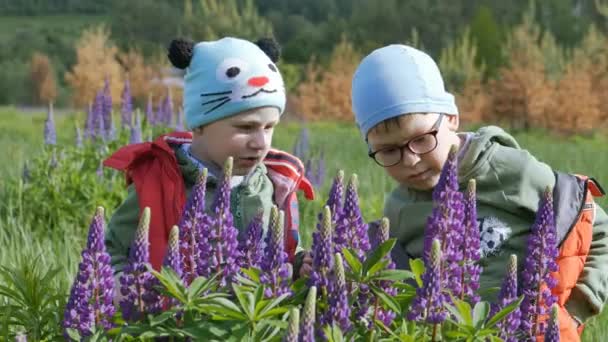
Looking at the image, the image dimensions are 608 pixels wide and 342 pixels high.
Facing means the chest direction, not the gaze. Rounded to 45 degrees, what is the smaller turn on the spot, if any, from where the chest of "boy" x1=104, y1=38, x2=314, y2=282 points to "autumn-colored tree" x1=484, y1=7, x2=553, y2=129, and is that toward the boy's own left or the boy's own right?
approximately 90° to the boy's own left

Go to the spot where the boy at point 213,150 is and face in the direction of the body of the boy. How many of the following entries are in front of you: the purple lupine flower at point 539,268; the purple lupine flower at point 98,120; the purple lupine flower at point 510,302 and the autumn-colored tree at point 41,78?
2

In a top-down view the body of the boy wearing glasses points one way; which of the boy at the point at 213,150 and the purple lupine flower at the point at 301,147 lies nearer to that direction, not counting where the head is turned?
the boy

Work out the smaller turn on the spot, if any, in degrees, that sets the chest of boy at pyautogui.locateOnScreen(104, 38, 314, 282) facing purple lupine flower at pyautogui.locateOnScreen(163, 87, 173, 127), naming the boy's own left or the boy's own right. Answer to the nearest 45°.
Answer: approximately 135° to the boy's own left

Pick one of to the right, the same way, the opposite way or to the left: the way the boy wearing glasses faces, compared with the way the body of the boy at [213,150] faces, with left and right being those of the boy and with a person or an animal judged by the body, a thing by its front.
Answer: to the right

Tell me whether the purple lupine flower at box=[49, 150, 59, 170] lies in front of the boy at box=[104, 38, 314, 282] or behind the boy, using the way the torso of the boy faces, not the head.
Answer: behind

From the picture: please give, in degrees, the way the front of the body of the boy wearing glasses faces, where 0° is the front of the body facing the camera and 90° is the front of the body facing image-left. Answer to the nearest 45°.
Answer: approximately 45°

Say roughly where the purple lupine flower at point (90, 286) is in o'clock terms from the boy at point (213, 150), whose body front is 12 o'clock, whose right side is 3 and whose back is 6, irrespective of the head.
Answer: The purple lupine flower is roughly at 2 o'clock from the boy.

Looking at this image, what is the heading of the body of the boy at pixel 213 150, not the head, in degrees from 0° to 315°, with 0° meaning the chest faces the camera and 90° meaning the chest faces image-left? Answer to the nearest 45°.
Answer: approximately 315°
